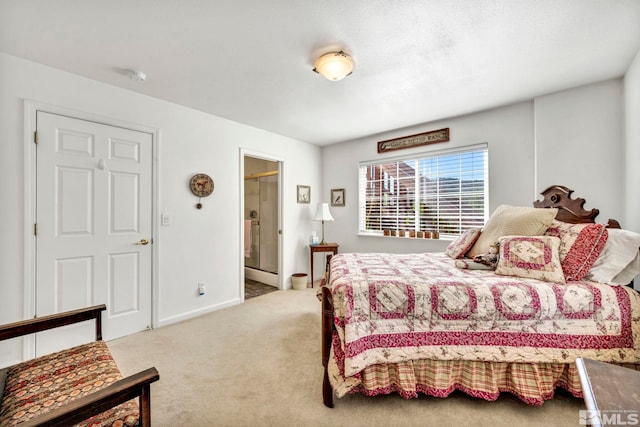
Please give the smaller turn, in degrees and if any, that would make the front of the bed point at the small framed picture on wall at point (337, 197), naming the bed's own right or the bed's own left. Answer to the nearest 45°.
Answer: approximately 45° to the bed's own right

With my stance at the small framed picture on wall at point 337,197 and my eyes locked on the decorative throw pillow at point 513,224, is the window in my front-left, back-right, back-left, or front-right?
front-left

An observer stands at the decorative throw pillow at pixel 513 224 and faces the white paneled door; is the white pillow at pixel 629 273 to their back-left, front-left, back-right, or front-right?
back-left

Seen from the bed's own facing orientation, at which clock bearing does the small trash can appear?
The small trash can is roughly at 1 o'clock from the bed.

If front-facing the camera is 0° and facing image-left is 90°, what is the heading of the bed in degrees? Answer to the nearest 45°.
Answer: approximately 90°

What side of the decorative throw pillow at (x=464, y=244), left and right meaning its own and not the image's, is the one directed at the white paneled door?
front

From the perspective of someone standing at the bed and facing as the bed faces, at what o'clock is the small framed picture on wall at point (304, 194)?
The small framed picture on wall is roughly at 1 o'clock from the bed.

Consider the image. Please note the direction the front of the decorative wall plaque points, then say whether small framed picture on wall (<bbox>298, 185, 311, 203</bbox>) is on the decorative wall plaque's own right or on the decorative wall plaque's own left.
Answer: on the decorative wall plaque's own right

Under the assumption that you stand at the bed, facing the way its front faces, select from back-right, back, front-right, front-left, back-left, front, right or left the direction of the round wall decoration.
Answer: front

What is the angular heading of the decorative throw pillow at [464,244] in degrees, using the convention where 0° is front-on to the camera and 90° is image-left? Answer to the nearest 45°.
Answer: approximately 45°

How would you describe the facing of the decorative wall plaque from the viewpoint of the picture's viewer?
facing the viewer and to the left of the viewer

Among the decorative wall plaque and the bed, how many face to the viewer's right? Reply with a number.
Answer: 0
